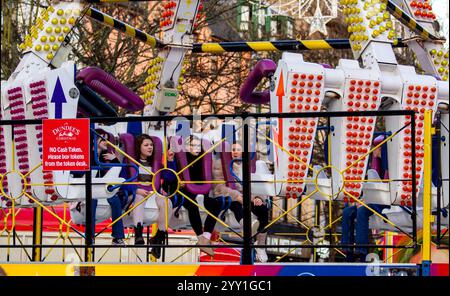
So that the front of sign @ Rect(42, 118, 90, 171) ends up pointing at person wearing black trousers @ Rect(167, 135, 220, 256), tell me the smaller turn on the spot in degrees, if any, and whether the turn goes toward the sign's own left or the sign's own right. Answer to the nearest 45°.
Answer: approximately 135° to the sign's own left

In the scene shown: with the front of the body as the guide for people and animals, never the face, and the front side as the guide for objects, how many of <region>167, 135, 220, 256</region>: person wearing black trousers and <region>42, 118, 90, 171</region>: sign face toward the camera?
2

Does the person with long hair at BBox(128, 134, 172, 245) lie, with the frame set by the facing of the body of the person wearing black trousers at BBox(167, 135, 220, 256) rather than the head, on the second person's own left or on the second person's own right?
on the second person's own right

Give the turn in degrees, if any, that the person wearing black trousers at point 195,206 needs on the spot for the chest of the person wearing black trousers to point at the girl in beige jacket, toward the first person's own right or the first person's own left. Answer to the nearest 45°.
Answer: approximately 90° to the first person's own left

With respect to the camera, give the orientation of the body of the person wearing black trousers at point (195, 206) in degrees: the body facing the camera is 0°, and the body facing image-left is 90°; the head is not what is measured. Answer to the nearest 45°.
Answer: approximately 0°

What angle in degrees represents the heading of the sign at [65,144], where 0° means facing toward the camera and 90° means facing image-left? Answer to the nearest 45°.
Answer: approximately 0°

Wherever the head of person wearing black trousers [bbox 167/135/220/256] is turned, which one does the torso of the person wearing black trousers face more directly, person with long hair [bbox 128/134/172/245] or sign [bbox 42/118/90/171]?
the sign
